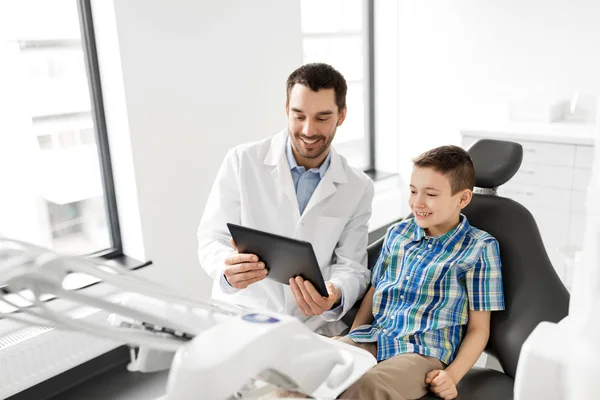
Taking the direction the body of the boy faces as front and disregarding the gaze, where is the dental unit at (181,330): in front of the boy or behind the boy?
in front

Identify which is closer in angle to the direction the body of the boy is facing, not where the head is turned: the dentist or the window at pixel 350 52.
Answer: the dentist

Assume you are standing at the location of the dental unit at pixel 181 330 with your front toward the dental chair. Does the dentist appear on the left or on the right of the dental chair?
left

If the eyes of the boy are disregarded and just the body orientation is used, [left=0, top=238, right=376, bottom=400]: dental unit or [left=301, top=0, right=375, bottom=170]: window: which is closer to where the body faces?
the dental unit

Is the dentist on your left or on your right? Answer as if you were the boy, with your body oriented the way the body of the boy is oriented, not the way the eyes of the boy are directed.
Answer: on your right

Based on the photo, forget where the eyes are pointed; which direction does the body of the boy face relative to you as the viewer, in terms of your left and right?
facing the viewer and to the left of the viewer

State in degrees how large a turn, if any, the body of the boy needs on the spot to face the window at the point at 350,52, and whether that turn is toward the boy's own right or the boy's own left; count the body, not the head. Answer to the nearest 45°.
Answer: approximately 135° to the boy's own right
